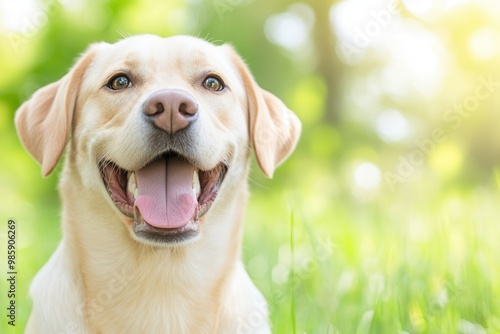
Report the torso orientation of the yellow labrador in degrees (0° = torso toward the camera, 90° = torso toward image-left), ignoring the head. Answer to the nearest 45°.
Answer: approximately 0°
